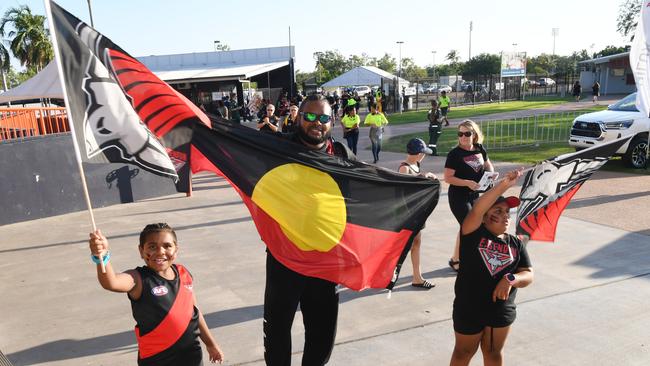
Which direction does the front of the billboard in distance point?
toward the camera

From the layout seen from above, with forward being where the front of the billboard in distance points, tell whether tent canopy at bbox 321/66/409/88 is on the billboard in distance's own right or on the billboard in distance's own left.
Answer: on the billboard in distance's own right

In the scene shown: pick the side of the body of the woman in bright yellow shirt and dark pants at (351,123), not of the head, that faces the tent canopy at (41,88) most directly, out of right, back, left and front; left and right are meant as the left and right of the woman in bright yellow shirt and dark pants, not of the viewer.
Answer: right

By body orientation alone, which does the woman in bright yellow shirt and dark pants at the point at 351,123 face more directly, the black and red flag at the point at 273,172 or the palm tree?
the black and red flag

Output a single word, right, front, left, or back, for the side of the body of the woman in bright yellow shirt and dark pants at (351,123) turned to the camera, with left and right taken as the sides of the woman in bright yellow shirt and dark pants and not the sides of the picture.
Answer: front

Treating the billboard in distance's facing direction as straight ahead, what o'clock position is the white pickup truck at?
The white pickup truck is roughly at 12 o'clock from the billboard in distance.

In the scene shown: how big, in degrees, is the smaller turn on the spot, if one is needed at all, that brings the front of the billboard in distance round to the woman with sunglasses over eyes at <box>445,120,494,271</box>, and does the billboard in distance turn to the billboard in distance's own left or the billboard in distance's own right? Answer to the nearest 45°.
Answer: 0° — it already faces them

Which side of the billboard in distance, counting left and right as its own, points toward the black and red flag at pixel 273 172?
front

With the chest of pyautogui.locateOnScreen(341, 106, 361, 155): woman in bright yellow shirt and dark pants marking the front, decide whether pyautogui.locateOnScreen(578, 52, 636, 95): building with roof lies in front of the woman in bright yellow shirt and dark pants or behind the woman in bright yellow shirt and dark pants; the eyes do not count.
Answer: behind

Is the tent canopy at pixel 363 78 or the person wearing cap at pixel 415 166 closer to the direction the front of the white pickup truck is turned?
the person wearing cap

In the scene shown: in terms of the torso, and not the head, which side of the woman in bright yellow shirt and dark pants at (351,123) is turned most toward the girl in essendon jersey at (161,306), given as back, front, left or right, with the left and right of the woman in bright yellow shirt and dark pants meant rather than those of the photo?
front

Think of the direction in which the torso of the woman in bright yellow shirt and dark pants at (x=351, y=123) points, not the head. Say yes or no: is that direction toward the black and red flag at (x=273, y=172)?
yes

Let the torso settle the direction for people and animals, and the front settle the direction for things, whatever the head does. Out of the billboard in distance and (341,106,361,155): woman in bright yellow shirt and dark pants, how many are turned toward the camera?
2

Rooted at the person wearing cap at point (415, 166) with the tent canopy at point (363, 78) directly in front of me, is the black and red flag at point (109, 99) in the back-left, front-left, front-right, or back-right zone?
back-left
